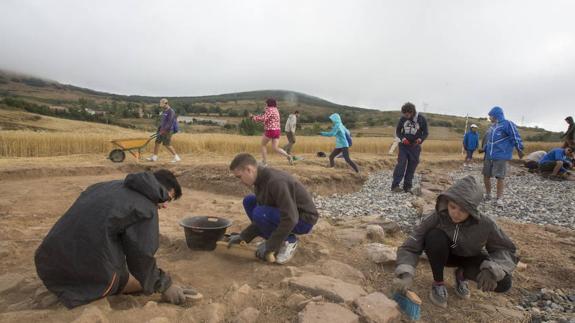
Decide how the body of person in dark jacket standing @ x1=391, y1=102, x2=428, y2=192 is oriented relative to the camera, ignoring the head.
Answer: toward the camera

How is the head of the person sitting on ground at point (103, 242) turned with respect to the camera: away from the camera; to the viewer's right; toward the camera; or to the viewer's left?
to the viewer's right

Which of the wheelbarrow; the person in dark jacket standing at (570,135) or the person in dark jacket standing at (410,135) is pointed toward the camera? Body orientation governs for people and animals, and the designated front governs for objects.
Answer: the person in dark jacket standing at (410,135)

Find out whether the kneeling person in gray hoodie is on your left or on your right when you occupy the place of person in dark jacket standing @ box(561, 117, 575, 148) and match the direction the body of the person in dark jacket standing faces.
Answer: on your left

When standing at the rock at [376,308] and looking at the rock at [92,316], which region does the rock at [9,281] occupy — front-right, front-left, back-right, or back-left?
front-right

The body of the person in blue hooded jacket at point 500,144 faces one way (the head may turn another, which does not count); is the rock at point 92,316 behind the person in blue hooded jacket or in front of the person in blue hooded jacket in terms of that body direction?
in front

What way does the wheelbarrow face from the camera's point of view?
to the viewer's left

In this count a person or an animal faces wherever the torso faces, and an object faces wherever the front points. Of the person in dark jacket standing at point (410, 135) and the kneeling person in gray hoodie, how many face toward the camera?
2

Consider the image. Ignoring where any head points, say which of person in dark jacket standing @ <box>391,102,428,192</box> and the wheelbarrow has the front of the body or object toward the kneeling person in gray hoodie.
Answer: the person in dark jacket standing

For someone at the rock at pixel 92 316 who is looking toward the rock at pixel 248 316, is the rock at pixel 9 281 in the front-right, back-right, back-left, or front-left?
back-left

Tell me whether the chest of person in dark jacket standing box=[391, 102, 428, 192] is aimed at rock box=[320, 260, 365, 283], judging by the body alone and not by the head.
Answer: yes

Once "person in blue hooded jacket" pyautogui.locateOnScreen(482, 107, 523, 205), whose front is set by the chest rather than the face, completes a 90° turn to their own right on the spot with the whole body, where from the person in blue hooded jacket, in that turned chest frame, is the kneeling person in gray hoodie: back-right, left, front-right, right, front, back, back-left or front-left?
back-left

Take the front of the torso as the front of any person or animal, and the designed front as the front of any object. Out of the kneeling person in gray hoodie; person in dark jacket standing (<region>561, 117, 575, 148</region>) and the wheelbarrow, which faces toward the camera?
the kneeling person in gray hoodie

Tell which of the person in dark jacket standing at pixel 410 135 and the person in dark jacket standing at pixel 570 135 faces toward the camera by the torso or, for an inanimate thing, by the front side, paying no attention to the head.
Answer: the person in dark jacket standing at pixel 410 135

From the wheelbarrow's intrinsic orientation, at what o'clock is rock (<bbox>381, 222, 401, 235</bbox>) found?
The rock is roughly at 8 o'clock from the wheelbarrow.

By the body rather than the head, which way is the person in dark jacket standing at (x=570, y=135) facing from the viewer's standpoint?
to the viewer's left

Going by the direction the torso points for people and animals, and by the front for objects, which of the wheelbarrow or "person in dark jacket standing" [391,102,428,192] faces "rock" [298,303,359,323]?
the person in dark jacket standing

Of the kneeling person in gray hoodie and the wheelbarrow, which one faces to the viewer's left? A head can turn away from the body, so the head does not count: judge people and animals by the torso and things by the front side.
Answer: the wheelbarrow

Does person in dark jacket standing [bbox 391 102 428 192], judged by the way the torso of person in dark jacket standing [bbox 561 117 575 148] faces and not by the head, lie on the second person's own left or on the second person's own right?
on the second person's own left
